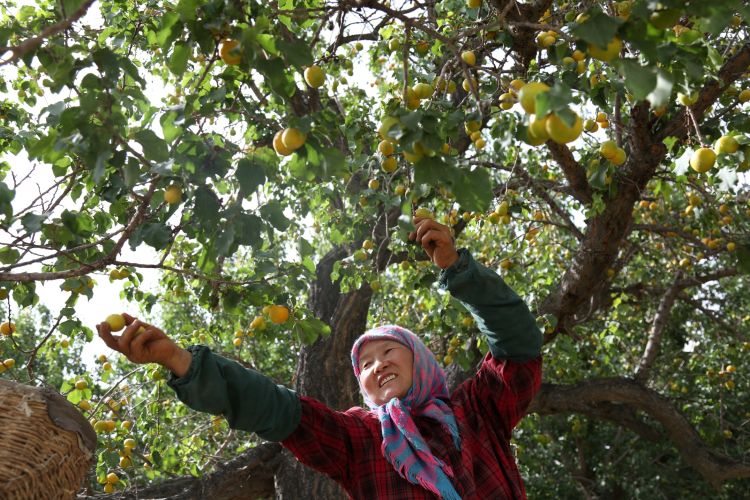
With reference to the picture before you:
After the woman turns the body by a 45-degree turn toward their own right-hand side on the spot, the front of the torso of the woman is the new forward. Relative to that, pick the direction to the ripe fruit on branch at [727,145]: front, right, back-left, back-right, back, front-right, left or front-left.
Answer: back-left

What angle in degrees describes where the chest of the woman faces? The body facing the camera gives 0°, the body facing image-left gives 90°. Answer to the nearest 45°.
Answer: approximately 45°

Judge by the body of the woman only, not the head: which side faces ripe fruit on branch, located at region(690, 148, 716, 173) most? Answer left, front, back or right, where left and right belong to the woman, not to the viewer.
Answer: left

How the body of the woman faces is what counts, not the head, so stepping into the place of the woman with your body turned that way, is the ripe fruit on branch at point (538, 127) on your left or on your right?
on your left
